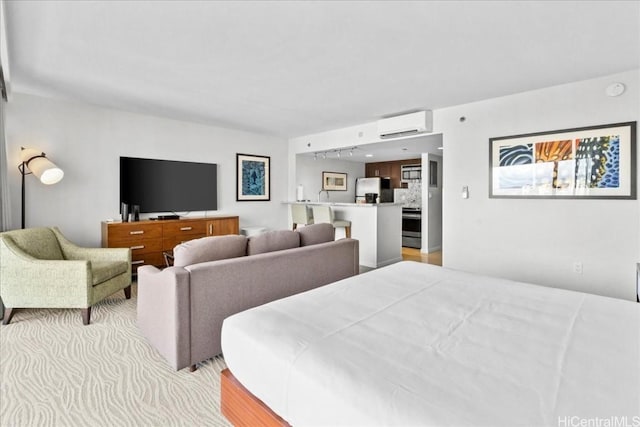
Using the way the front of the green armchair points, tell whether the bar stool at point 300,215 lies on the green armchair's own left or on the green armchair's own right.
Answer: on the green armchair's own left

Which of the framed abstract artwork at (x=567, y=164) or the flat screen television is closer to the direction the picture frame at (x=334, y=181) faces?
the framed abstract artwork

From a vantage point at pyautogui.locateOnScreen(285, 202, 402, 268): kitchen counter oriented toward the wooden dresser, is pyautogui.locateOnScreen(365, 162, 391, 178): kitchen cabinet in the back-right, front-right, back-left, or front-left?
back-right

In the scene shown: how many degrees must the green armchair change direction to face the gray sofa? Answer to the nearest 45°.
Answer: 0° — it already faces it

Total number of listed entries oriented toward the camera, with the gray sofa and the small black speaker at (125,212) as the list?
1

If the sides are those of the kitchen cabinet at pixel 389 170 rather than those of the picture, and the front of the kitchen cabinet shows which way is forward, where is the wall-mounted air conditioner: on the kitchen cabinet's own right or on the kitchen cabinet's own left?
on the kitchen cabinet's own left

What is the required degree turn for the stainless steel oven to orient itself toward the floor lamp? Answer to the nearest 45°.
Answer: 0° — it already faces it

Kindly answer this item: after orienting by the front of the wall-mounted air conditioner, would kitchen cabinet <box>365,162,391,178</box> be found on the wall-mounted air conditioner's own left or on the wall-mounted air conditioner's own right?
on the wall-mounted air conditioner's own right

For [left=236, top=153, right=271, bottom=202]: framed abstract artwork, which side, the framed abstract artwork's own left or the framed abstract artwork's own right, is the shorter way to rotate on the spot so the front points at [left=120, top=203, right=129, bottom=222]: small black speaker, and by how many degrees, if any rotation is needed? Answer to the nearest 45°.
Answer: approximately 90° to the framed abstract artwork's own right

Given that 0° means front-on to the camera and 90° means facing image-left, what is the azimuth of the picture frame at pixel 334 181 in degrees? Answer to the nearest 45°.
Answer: approximately 315°

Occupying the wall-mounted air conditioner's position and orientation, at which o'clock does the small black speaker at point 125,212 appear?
The small black speaker is roughly at 1 o'clock from the wall-mounted air conditioner.

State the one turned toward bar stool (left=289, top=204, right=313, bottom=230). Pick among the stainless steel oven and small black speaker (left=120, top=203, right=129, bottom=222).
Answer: the stainless steel oven

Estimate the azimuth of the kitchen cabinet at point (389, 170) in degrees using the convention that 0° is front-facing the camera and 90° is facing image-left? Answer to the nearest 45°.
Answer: approximately 45°
